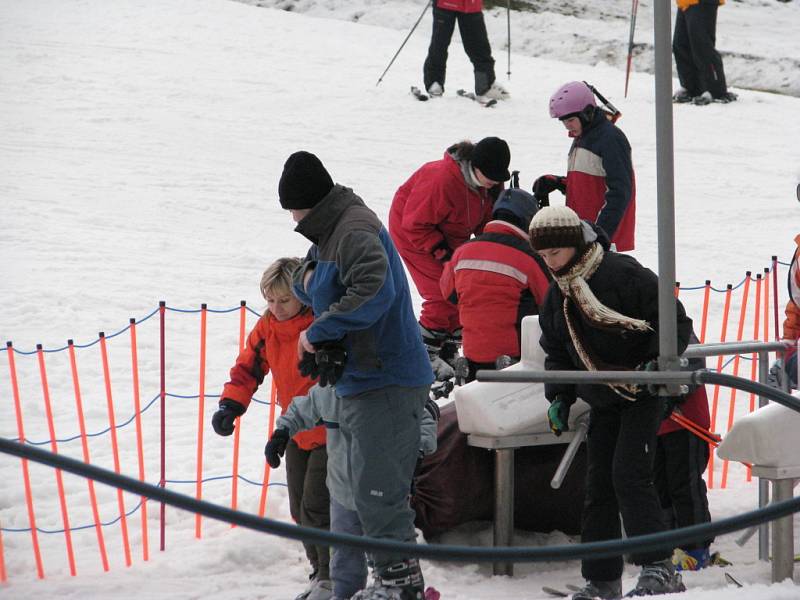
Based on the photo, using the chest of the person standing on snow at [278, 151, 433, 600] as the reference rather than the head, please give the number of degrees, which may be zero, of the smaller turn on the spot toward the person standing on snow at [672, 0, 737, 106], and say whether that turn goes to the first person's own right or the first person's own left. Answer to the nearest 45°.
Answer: approximately 90° to the first person's own right

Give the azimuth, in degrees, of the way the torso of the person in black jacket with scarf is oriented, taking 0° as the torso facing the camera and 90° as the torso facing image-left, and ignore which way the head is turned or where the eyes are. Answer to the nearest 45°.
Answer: approximately 45°

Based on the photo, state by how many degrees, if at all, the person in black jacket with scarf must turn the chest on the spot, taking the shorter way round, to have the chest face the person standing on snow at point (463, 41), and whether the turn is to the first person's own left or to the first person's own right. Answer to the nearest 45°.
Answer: approximately 135° to the first person's own right

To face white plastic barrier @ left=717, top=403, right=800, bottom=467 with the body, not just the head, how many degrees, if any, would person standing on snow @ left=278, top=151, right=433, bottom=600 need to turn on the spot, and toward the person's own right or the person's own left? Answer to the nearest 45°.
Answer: approximately 180°

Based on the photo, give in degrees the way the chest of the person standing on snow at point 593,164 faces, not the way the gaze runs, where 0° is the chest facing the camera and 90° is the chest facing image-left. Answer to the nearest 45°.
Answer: approximately 45°

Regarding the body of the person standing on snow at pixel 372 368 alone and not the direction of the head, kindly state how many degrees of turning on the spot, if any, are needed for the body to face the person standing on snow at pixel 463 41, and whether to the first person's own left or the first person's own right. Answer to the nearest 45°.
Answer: approximately 90° to the first person's own right

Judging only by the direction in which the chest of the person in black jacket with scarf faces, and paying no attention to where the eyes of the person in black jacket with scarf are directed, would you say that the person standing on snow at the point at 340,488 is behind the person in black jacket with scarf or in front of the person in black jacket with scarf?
in front

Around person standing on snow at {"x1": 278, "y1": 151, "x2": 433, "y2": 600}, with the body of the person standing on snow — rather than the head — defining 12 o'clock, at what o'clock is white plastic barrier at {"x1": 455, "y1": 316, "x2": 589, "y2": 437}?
The white plastic barrier is roughly at 4 o'clock from the person standing on snow.

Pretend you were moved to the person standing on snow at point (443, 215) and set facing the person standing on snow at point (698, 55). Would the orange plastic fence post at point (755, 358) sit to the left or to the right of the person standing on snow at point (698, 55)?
right

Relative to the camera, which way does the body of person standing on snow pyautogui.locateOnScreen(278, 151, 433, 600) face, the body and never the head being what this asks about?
to the viewer's left

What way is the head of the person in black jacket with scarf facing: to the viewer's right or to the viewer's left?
to the viewer's left

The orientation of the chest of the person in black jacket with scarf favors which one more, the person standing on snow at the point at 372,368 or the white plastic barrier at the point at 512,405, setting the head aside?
the person standing on snow

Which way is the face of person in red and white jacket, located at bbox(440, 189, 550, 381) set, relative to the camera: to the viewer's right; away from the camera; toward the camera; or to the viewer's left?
away from the camera
